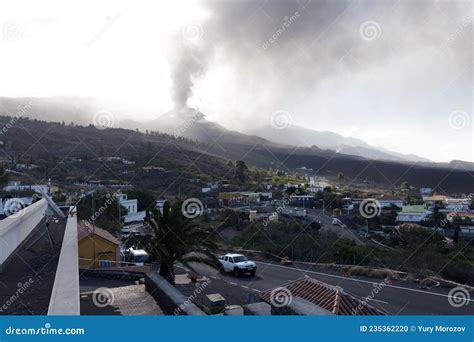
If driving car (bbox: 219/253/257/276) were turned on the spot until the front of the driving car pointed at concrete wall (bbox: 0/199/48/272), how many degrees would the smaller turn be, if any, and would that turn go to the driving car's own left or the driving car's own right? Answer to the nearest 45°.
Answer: approximately 45° to the driving car's own right

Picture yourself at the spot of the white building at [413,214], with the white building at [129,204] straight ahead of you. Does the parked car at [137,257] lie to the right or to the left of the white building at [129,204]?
left

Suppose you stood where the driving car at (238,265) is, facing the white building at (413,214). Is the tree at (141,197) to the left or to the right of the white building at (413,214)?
left

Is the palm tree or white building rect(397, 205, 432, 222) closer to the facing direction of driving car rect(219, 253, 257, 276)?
the palm tree

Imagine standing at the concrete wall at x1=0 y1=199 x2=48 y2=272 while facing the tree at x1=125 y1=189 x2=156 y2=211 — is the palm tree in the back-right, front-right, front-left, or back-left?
front-right

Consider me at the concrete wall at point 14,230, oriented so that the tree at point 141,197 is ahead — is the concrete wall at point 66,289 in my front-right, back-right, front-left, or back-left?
back-right

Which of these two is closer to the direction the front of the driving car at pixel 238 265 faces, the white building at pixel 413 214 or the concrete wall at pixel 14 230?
the concrete wall
